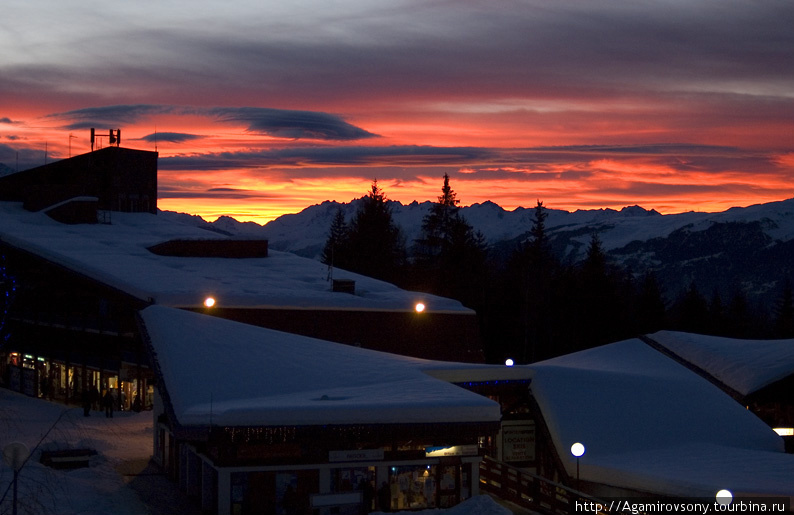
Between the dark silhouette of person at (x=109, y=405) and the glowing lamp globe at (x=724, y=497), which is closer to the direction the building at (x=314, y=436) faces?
the glowing lamp globe

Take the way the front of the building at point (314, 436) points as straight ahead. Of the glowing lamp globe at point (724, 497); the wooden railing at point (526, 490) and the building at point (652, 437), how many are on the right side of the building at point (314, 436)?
0

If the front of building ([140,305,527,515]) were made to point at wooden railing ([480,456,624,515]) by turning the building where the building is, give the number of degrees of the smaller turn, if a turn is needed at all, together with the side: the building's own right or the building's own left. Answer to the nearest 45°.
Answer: approximately 45° to the building's own left

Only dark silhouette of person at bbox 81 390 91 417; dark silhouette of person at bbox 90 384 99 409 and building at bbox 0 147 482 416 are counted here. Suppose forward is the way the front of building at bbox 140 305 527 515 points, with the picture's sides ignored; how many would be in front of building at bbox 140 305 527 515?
0

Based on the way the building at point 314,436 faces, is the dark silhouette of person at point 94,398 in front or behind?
behind

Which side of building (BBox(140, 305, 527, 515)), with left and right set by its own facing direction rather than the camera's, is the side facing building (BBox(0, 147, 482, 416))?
back

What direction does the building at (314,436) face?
toward the camera

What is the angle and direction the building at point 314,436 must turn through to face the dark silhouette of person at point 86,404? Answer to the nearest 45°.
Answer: approximately 135° to its right

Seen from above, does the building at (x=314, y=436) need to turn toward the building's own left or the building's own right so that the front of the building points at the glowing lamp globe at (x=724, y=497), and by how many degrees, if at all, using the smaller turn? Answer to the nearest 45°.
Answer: approximately 90° to the building's own left

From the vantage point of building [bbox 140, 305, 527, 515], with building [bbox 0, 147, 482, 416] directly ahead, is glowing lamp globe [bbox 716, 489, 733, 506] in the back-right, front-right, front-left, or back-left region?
back-right

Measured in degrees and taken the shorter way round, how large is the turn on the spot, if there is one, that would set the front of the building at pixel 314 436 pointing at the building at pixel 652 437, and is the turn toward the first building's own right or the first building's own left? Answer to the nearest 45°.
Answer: approximately 135° to the first building's own left

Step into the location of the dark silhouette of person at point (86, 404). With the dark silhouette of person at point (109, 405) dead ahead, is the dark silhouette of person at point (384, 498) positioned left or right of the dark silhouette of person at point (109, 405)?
right

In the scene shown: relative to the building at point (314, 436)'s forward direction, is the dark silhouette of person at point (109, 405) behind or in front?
behind
